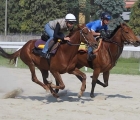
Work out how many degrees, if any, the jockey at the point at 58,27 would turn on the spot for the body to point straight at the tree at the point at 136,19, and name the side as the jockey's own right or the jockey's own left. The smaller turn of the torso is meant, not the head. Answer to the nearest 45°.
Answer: approximately 90° to the jockey's own left

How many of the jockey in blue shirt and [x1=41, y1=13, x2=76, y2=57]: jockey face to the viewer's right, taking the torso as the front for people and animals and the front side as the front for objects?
2

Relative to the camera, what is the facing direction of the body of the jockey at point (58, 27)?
to the viewer's right

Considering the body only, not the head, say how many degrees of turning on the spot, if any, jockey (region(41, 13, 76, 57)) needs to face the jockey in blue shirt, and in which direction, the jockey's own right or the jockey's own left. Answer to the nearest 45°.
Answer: approximately 45° to the jockey's own left

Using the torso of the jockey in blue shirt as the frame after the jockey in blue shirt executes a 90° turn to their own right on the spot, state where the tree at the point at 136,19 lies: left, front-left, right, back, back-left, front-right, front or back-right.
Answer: back

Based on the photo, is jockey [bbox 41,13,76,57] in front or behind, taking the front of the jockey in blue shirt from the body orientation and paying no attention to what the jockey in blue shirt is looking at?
behind

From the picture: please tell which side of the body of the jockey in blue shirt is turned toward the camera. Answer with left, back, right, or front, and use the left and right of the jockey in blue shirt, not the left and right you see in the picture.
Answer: right
